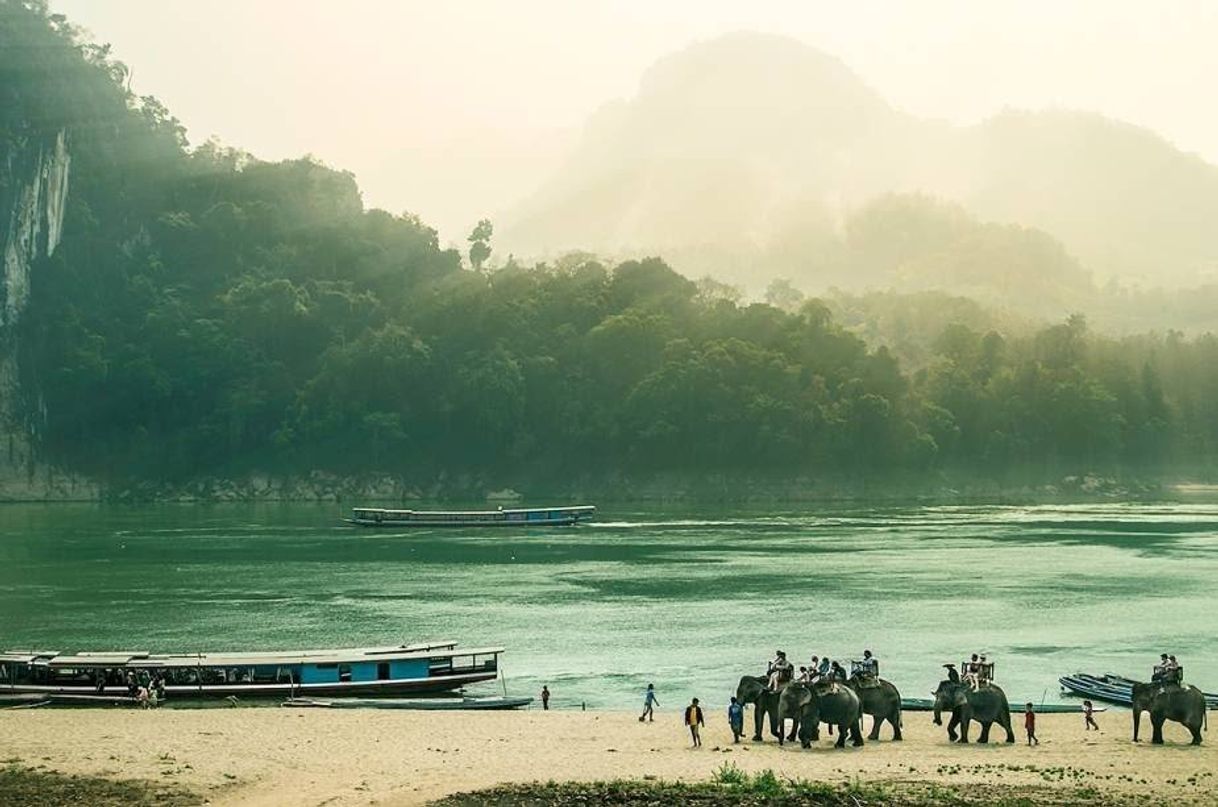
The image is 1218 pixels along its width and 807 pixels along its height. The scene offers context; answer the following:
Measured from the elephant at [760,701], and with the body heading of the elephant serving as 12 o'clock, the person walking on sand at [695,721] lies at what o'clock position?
The person walking on sand is roughly at 11 o'clock from the elephant.

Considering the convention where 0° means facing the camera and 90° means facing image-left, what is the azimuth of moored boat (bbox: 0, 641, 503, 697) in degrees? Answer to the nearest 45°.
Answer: approximately 90°

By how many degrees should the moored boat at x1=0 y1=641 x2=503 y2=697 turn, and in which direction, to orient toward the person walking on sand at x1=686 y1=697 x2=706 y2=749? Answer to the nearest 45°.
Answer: approximately 135° to its left

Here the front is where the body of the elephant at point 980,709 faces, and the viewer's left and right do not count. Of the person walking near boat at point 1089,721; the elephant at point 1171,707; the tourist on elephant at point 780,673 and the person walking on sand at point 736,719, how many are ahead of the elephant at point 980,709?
2

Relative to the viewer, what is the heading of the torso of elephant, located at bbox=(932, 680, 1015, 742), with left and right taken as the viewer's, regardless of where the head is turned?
facing to the left of the viewer

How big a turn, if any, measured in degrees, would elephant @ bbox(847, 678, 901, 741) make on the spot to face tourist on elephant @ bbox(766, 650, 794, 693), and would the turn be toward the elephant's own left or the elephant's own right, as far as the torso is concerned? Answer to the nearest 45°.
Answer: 0° — it already faces them

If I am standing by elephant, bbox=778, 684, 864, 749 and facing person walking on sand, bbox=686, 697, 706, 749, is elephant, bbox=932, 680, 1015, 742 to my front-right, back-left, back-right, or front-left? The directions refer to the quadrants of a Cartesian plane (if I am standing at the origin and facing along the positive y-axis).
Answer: back-right

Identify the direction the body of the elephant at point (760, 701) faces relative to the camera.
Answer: to the viewer's left

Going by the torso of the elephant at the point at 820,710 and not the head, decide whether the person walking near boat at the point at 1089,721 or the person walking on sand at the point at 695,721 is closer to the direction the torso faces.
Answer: the person walking on sand

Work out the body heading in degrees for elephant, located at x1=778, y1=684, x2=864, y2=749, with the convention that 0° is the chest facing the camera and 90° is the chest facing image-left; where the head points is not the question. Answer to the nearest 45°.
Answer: approximately 90°

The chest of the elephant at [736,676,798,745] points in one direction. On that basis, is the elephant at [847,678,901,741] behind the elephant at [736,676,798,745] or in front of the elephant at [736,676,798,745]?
behind

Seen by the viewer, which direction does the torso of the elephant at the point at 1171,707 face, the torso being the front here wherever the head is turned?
to the viewer's left
